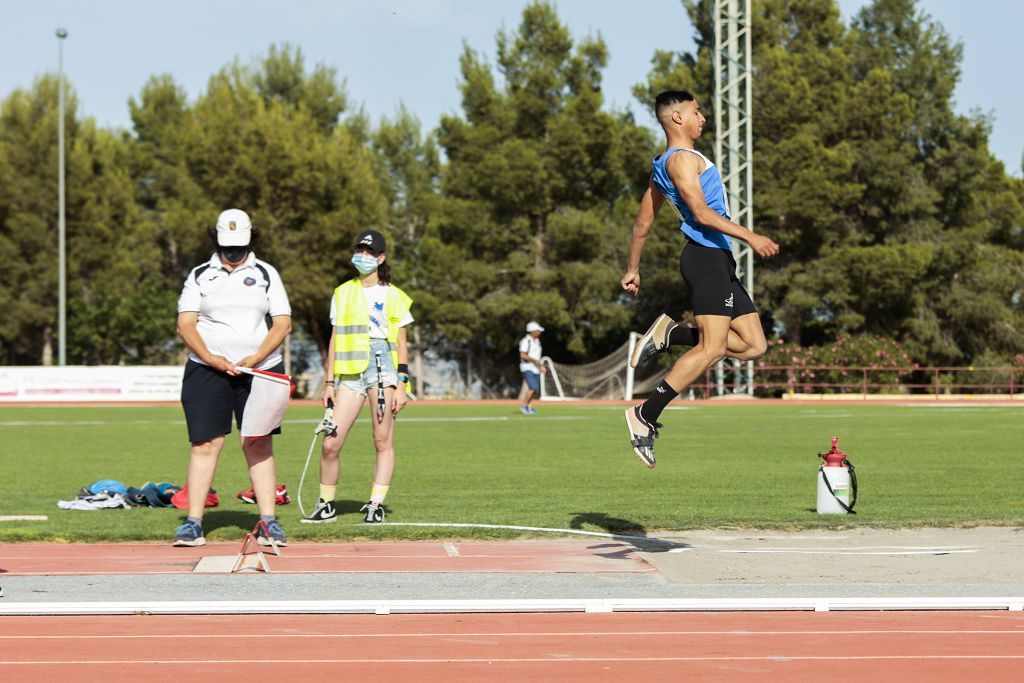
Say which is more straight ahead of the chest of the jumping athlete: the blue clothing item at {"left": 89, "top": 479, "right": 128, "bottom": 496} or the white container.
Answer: the white container

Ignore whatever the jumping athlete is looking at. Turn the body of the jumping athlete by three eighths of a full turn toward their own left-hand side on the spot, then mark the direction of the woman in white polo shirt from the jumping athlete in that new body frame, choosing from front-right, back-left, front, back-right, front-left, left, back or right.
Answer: front-left

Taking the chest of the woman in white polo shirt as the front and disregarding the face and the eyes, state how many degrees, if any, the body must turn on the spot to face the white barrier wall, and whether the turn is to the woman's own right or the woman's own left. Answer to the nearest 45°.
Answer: approximately 180°

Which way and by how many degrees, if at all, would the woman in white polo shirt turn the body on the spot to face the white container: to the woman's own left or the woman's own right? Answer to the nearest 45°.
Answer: approximately 90° to the woman's own left

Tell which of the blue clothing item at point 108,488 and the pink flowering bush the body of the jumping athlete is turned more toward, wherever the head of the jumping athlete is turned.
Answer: the pink flowering bush

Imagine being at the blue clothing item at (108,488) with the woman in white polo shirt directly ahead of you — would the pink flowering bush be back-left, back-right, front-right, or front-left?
back-left

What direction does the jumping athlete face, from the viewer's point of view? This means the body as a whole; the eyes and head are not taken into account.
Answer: to the viewer's right

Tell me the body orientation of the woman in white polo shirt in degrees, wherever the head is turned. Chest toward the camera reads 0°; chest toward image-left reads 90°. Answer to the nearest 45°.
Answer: approximately 0°

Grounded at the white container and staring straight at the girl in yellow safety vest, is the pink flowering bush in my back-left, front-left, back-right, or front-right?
back-right
